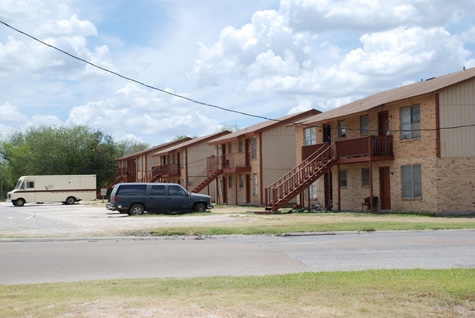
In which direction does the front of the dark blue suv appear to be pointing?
to the viewer's right
